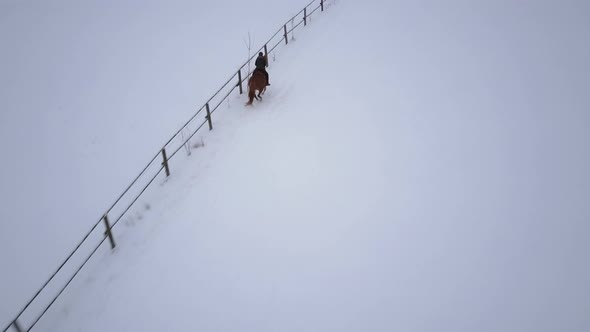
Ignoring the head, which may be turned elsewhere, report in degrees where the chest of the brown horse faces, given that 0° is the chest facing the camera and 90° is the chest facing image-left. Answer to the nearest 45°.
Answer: approximately 225°
